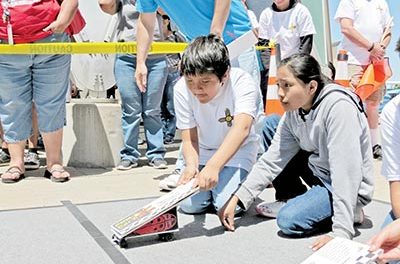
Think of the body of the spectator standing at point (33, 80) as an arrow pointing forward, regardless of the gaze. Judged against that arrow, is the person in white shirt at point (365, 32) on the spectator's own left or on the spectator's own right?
on the spectator's own left

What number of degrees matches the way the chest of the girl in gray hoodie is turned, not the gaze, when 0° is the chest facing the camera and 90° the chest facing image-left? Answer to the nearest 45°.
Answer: approximately 45°

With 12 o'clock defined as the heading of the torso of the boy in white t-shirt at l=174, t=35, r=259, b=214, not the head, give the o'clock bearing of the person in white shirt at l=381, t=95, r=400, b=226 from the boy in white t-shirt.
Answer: The person in white shirt is roughly at 9 o'clock from the boy in white t-shirt.

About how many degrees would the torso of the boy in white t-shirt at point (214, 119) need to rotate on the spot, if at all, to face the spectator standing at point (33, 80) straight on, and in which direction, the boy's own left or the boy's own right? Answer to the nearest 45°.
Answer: approximately 90° to the boy's own right

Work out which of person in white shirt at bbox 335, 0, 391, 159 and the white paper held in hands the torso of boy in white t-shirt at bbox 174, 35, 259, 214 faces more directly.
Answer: the white paper held in hands

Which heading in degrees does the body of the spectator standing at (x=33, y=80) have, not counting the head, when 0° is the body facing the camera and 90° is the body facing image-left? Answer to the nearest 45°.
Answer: approximately 0°

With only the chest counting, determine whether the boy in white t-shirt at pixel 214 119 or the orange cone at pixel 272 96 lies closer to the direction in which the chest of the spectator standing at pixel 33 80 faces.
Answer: the boy in white t-shirt

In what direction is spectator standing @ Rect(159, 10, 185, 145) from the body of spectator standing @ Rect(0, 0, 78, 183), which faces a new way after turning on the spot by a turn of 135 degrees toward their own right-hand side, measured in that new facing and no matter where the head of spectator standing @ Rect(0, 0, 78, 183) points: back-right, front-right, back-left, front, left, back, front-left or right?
right

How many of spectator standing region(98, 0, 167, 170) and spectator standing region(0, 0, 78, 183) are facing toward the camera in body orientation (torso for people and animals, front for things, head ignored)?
2
